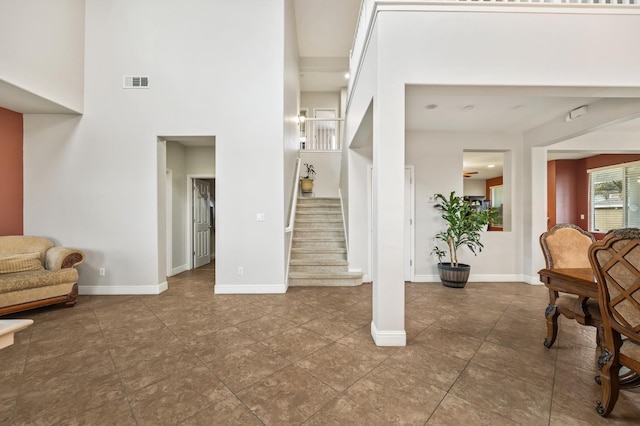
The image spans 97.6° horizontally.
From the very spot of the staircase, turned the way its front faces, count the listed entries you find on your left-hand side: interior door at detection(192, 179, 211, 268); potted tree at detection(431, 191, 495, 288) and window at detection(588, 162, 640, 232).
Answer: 2

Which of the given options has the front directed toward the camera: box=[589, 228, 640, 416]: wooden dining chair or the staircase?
the staircase

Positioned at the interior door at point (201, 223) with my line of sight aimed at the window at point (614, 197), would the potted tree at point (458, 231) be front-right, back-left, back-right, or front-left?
front-right

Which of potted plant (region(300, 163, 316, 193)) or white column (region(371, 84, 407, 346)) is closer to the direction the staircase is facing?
the white column

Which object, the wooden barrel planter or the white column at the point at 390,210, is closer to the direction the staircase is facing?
the white column

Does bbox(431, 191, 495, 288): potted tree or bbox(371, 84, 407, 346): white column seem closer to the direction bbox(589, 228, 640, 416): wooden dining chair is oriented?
the potted tree

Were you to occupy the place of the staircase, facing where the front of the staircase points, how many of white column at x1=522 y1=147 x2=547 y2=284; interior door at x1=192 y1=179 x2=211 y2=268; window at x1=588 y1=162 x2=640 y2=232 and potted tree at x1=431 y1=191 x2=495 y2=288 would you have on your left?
3

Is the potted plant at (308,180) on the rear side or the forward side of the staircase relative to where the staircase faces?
on the rear side

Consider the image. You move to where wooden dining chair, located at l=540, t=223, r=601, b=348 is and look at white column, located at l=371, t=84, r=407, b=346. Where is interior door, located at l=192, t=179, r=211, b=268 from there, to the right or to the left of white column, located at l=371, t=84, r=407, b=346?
right

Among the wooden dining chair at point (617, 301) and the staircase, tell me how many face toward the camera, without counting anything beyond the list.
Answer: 1

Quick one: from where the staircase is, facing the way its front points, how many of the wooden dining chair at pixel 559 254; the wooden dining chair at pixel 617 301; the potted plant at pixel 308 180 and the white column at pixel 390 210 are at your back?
1

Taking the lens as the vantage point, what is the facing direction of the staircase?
facing the viewer
